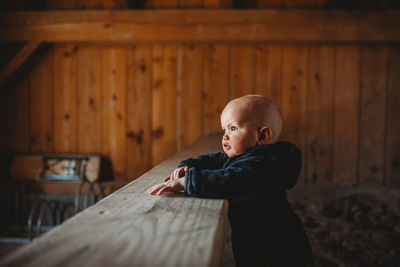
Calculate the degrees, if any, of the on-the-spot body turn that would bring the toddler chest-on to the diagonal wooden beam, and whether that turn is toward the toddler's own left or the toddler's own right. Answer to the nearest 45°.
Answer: approximately 45° to the toddler's own right

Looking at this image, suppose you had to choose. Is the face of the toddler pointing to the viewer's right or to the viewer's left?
to the viewer's left

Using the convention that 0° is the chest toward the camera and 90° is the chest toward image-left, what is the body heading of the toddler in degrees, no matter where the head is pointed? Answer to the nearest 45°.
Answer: approximately 90°

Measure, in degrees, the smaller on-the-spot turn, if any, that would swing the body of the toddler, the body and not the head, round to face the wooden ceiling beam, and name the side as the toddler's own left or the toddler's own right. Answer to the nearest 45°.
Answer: approximately 90° to the toddler's own right
